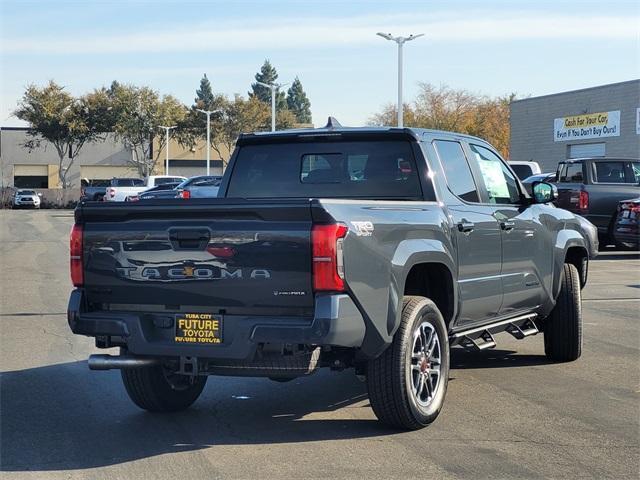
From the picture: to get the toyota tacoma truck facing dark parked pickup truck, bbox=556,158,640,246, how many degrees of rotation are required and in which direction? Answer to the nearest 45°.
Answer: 0° — it already faces it

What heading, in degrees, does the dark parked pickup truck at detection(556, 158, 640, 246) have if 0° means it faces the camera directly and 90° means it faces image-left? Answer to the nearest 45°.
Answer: approximately 225°

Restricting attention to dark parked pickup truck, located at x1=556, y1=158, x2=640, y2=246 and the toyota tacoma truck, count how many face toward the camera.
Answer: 0

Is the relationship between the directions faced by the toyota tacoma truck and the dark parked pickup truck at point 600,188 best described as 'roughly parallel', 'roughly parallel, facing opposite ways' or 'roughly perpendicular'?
roughly parallel

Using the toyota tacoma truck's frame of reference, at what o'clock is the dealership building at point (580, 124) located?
The dealership building is roughly at 11 o'clock from the toyota tacoma truck.

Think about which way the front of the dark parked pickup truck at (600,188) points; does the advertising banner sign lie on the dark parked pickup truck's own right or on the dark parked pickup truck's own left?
on the dark parked pickup truck's own left

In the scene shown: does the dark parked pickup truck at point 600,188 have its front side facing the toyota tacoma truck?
no

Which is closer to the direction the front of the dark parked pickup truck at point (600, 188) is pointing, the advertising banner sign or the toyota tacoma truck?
the advertising banner sign

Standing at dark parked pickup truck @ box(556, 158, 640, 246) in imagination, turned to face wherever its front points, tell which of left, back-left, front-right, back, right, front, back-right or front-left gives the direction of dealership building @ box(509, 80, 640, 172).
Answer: front-left

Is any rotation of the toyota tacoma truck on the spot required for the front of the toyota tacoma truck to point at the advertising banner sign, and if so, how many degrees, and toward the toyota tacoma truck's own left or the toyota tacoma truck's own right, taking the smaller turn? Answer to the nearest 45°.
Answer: approximately 45° to the toyota tacoma truck's own left

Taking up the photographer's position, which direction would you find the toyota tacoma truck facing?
facing away from the viewer and to the right of the viewer
